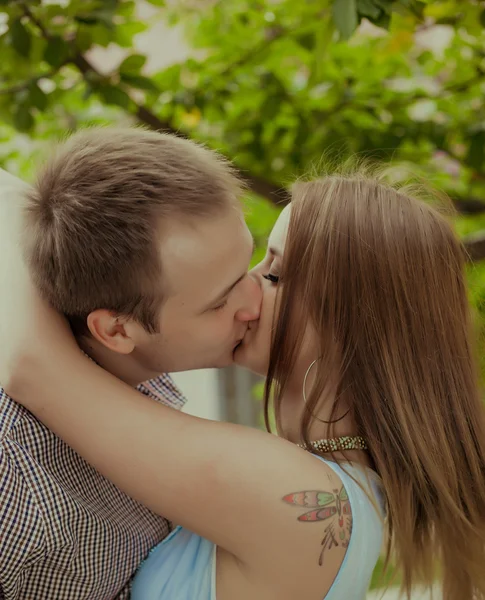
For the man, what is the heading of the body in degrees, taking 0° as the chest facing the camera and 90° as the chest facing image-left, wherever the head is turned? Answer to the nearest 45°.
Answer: approximately 270°

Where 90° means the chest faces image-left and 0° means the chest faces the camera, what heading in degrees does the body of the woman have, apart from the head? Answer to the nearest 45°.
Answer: approximately 90°

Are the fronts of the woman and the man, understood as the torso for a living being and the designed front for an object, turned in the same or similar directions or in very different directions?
very different directions
